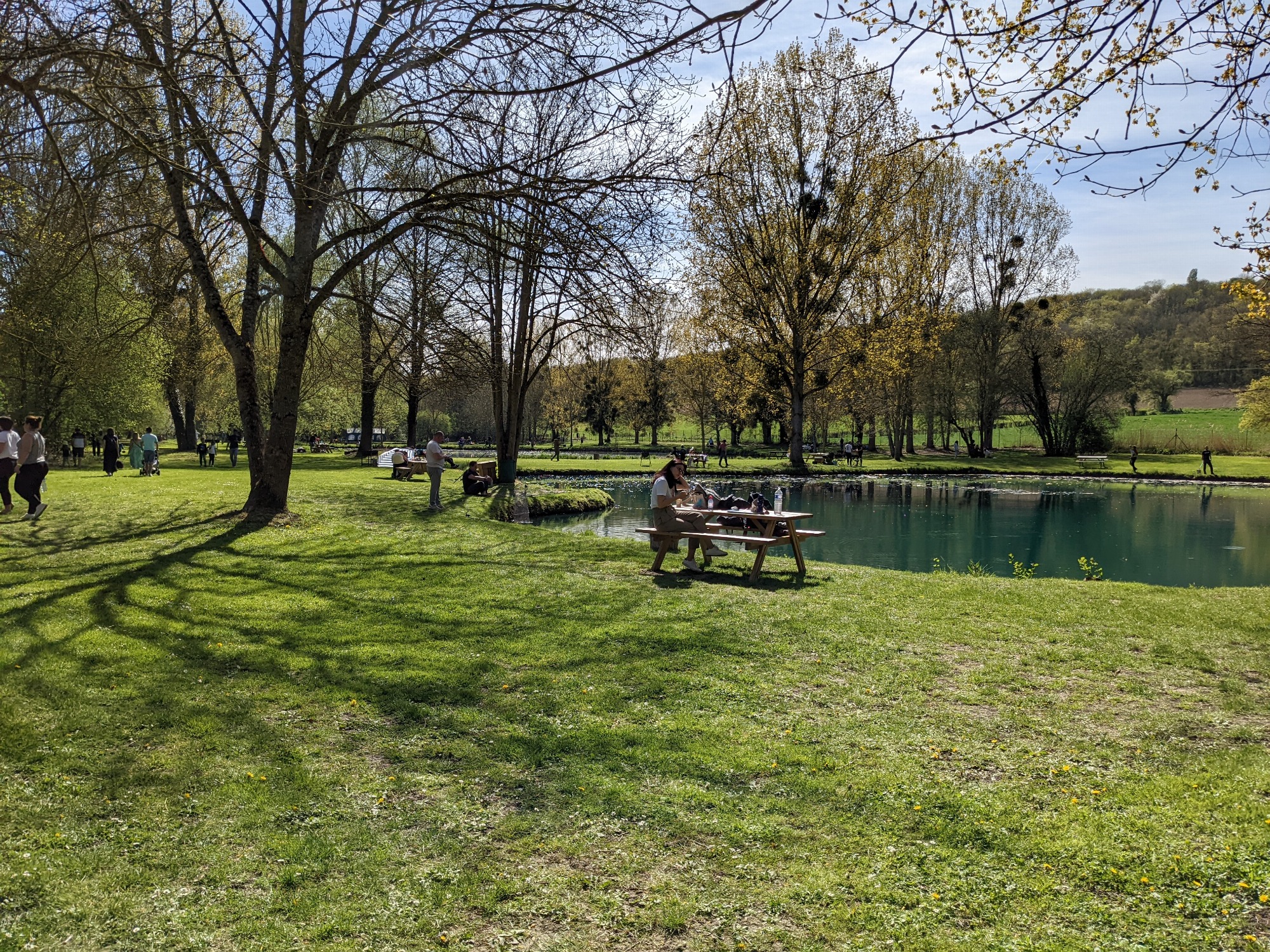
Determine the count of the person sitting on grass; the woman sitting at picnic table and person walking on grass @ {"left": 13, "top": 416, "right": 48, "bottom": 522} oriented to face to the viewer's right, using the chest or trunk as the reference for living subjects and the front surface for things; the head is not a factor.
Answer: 2

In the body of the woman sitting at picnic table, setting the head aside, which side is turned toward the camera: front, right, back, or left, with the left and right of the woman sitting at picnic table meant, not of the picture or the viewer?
right

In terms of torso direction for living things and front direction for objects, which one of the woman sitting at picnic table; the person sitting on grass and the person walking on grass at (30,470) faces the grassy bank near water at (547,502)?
the person sitting on grass

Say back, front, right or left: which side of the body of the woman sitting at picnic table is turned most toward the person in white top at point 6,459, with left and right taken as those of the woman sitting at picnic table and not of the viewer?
back

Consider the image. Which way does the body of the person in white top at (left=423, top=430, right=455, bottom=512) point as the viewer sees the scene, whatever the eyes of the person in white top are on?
to the viewer's right

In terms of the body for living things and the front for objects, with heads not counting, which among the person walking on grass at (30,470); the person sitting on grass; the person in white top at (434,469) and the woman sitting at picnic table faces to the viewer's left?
the person walking on grass

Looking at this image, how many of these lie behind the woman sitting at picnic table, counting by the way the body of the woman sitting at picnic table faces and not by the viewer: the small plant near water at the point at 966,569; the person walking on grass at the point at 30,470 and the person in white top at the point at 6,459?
2
